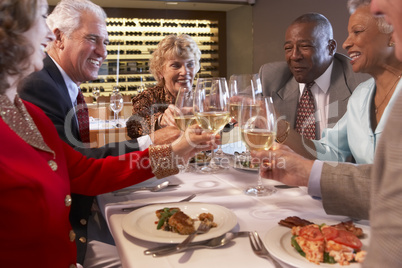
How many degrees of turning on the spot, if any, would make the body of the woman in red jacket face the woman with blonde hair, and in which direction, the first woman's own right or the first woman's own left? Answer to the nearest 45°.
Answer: approximately 90° to the first woman's own left

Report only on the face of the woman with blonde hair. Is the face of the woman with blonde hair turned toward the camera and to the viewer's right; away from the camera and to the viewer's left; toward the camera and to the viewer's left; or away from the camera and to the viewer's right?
toward the camera and to the viewer's right

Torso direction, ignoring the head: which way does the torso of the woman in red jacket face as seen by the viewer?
to the viewer's right

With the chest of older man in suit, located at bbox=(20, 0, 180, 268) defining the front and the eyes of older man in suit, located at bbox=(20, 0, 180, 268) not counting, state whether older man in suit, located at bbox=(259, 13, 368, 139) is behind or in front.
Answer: in front

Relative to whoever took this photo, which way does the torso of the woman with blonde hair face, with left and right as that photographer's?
facing the viewer and to the right of the viewer

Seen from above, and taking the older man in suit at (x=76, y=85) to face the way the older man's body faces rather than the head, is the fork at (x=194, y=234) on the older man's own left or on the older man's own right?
on the older man's own right

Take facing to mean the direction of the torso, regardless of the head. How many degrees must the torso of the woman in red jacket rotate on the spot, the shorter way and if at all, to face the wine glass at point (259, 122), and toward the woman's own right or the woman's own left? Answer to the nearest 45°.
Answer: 0° — they already face it

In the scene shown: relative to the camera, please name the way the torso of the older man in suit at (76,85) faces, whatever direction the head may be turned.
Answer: to the viewer's right

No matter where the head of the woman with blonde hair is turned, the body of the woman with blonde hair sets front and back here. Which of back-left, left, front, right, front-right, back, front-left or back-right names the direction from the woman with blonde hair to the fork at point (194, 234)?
front-right

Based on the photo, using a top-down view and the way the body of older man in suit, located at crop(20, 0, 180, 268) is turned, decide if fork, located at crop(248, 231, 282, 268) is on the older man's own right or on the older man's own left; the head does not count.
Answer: on the older man's own right

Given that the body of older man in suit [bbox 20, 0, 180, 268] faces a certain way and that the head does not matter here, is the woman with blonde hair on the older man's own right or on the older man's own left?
on the older man's own left

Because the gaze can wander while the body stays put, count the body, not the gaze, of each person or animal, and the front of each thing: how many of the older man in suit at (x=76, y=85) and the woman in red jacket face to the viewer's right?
2

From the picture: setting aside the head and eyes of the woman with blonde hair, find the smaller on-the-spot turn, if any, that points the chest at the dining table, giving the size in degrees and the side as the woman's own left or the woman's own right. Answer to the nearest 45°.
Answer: approximately 45° to the woman's own right

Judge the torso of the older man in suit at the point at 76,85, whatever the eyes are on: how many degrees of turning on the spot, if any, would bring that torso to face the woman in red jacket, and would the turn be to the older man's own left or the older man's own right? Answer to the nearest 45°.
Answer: approximately 90° to the older man's own right
